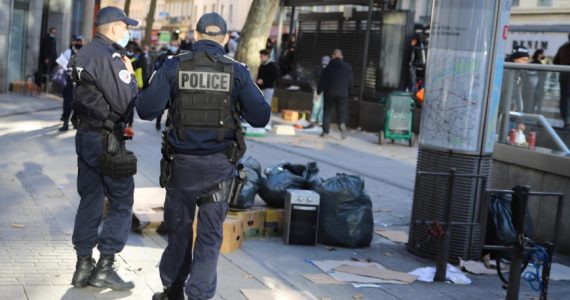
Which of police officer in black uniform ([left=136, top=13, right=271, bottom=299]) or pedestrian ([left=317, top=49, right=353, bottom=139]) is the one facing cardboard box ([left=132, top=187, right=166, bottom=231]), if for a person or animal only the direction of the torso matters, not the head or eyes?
the police officer in black uniform

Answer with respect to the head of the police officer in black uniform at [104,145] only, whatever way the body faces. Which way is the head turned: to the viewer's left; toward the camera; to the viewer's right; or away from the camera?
to the viewer's right

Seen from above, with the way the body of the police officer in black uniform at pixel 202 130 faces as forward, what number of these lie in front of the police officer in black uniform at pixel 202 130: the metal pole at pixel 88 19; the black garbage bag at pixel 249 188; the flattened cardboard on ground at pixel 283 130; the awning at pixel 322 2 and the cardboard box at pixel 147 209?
5

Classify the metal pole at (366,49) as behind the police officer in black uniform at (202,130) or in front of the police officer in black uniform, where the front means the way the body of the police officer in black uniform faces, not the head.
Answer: in front

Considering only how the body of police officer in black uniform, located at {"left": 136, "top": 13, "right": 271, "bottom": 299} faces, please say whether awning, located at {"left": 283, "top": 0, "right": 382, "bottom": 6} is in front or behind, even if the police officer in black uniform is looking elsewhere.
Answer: in front

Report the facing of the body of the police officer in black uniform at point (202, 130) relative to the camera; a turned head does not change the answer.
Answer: away from the camera

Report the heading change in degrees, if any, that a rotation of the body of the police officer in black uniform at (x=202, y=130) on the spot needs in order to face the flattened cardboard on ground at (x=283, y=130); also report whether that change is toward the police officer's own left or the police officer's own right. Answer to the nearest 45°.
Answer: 0° — they already face it

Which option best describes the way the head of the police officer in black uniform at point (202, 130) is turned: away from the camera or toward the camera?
away from the camera
